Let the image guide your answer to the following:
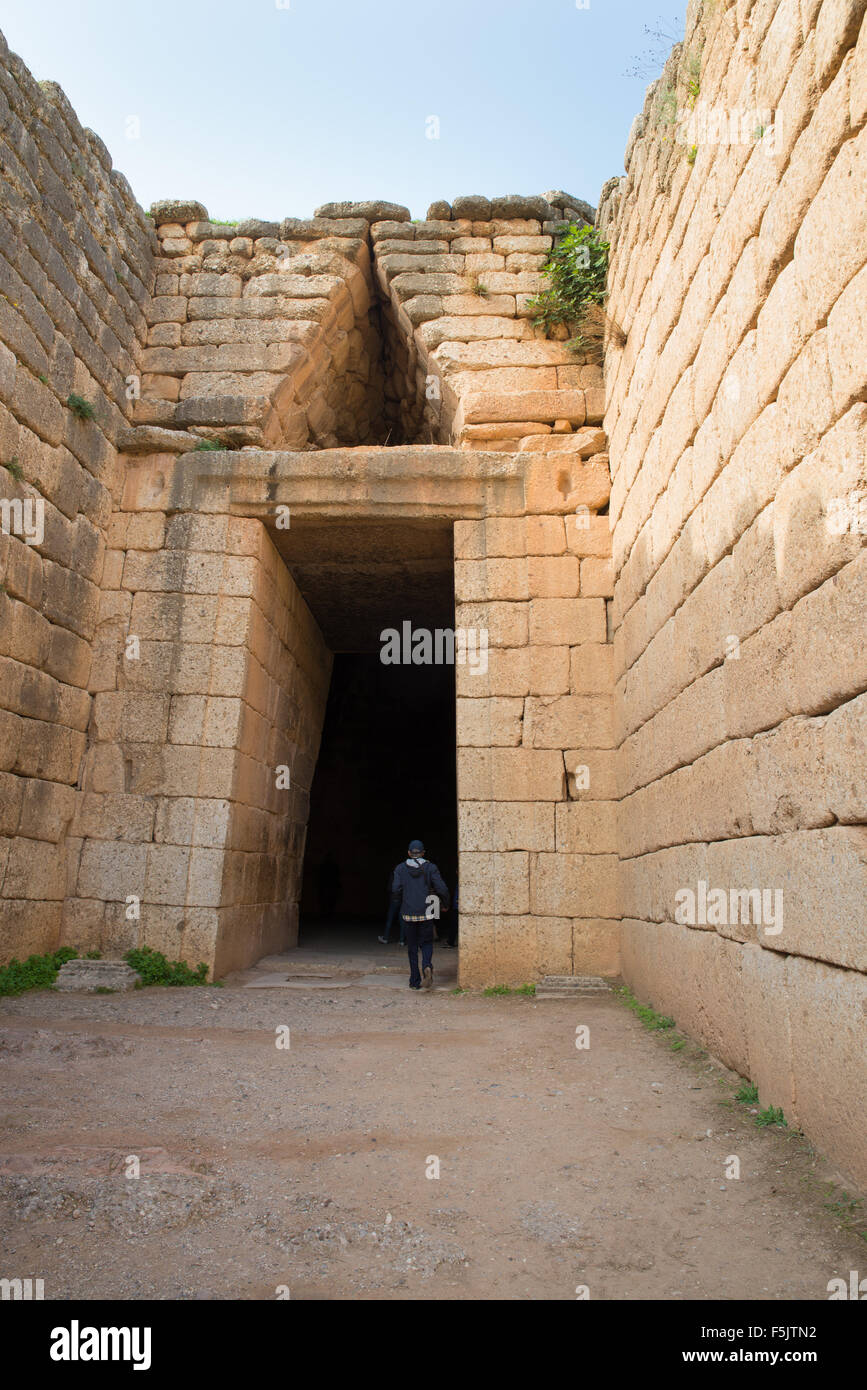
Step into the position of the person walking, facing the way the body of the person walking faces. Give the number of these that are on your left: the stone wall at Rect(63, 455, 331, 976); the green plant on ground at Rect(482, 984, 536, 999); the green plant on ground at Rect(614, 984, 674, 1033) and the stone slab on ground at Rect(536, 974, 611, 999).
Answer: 1

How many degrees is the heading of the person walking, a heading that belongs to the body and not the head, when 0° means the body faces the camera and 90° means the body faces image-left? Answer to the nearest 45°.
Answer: approximately 180°

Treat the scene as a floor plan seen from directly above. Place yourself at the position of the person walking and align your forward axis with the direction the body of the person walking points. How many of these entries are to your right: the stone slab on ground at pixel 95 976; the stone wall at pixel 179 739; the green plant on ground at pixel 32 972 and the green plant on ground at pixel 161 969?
0

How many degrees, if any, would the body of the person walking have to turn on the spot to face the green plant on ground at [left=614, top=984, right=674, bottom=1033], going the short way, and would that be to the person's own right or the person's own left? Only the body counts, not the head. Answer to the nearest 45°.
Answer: approximately 135° to the person's own right

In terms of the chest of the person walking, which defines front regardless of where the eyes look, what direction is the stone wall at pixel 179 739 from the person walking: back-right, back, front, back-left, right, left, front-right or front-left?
left

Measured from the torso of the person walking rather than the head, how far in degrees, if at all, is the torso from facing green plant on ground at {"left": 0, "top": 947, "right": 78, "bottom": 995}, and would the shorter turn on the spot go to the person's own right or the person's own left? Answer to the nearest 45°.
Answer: approximately 90° to the person's own left

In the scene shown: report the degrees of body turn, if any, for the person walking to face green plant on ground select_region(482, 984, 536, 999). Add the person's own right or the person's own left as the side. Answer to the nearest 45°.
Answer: approximately 135° to the person's own right

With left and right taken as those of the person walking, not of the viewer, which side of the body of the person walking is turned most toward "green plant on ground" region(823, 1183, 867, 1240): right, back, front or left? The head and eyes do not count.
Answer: back

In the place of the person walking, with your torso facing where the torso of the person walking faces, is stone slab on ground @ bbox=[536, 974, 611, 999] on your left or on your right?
on your right

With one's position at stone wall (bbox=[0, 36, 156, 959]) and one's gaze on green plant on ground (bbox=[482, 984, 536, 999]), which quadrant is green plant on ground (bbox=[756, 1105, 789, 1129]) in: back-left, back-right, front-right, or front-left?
front-right

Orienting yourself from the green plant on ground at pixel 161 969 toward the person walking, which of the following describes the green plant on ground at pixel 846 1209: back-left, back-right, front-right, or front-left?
front-right
